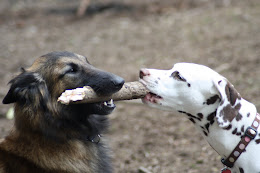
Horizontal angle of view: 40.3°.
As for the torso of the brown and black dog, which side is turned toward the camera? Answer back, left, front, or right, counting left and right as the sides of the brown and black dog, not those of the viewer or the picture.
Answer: right

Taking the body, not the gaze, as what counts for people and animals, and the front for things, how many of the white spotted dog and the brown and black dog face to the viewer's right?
1

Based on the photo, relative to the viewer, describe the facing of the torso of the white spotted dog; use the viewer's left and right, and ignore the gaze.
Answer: facing to the left of the viewer

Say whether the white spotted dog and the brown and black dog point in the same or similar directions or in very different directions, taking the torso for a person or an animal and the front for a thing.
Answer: very different directions

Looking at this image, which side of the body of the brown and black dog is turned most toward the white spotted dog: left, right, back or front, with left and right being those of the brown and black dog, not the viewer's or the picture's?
front

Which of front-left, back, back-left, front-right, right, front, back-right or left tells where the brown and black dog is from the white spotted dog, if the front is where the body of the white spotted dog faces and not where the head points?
front
